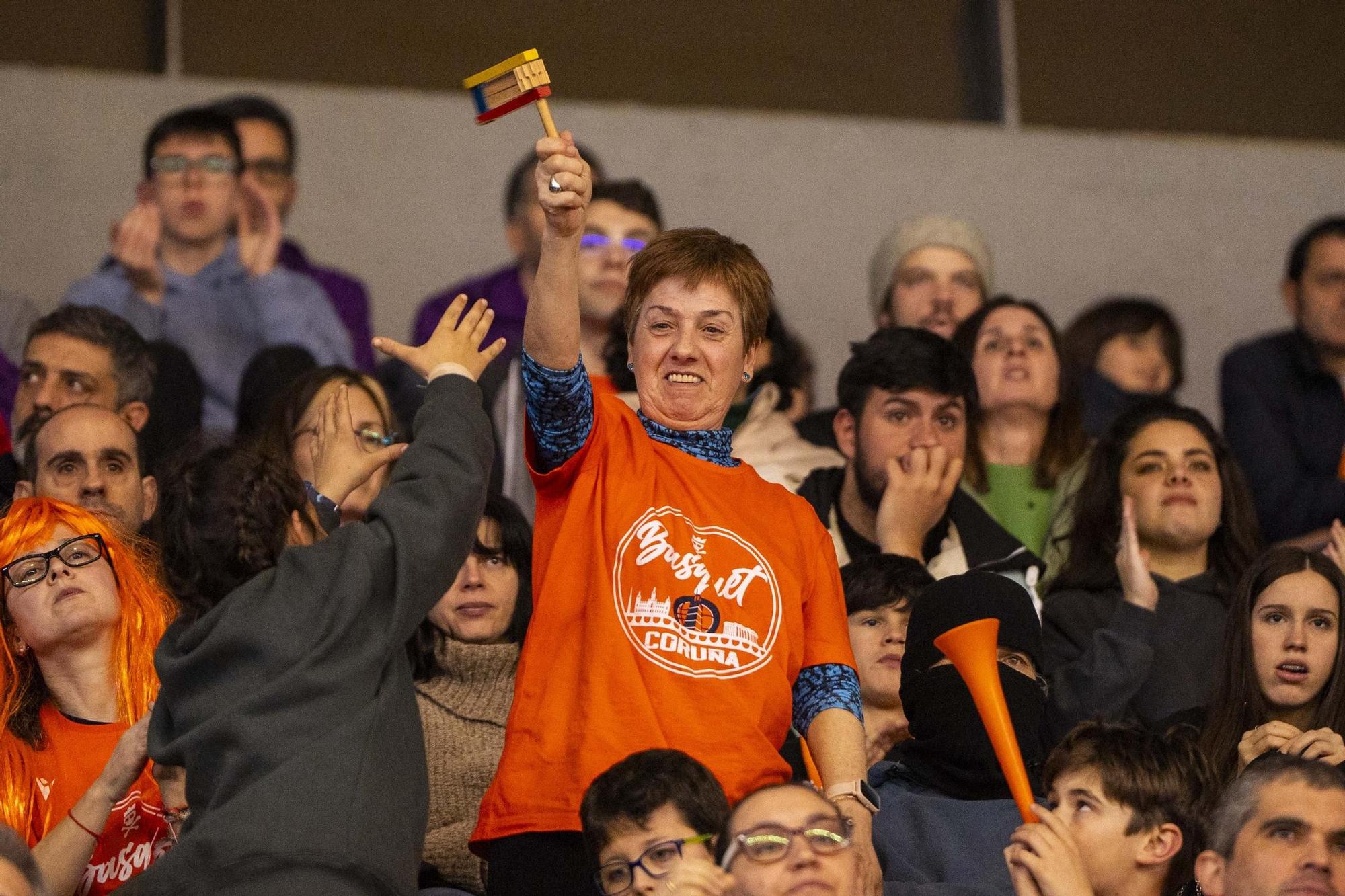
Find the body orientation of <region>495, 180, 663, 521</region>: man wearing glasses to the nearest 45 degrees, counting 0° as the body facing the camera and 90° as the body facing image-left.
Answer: approximately 0°

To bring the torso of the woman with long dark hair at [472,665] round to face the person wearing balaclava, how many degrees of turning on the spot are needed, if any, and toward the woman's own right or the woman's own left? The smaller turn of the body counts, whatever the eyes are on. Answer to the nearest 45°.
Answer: approximately 90° to the woman's own left

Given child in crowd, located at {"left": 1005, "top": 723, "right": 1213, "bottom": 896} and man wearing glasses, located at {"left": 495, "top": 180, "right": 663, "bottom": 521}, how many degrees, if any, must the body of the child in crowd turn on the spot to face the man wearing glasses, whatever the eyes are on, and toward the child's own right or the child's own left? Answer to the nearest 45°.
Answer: approximately 90° to the child's own right

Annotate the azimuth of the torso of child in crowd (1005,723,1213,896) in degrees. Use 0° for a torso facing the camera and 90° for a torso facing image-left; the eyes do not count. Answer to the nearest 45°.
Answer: approximately 45°

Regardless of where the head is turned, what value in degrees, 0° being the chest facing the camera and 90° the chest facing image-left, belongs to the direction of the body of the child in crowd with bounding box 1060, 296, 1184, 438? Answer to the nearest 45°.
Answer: approximately 315°

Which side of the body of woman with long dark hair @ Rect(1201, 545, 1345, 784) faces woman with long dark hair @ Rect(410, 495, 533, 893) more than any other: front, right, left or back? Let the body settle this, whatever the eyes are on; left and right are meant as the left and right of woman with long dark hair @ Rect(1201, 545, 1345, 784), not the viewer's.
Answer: right

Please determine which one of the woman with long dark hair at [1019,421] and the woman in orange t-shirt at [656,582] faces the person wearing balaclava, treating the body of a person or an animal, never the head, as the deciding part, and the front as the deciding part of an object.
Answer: the woman with long dark hair
